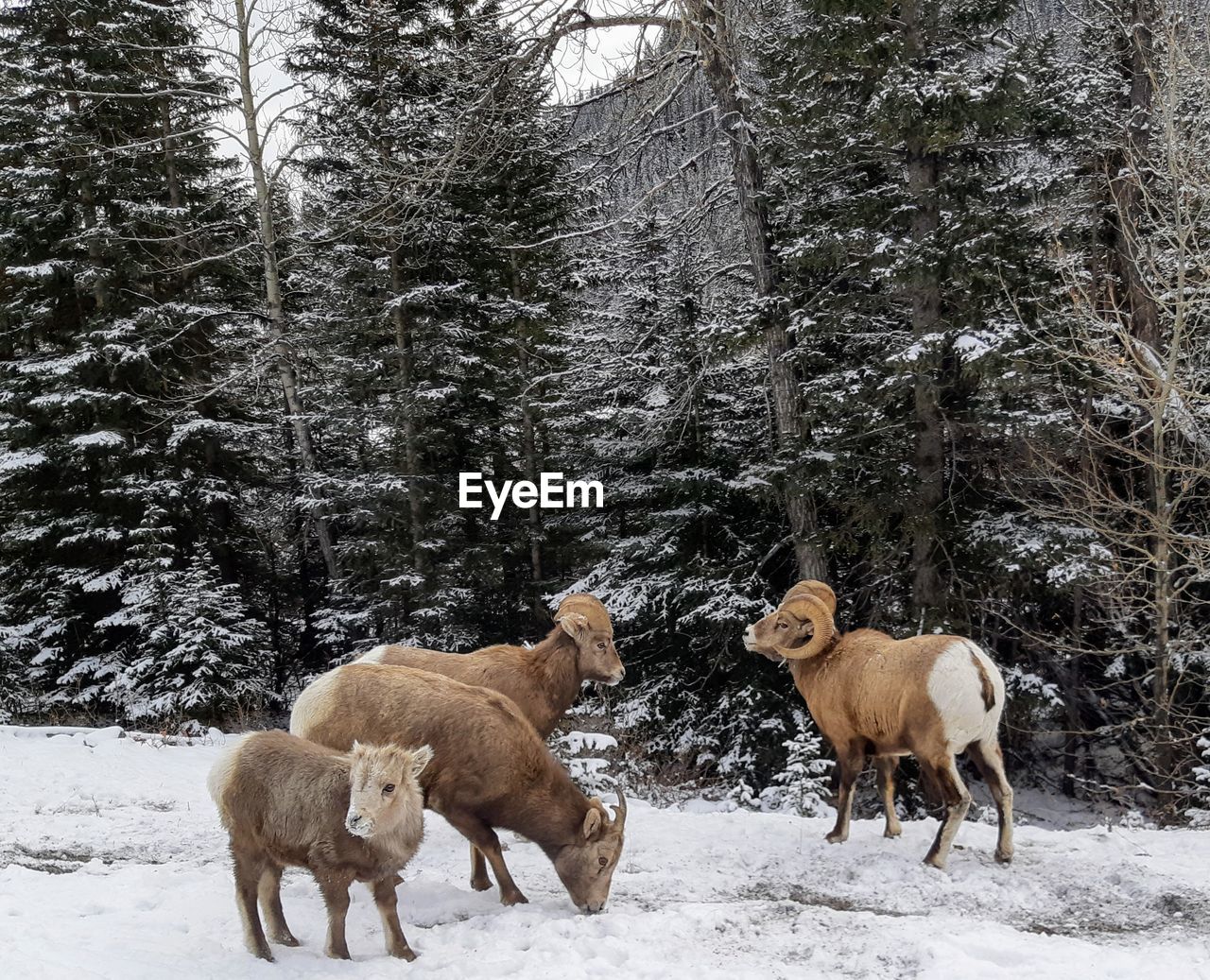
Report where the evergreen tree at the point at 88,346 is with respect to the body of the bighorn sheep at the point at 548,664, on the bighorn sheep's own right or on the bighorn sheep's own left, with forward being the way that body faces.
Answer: on the bighorn sheep's own left

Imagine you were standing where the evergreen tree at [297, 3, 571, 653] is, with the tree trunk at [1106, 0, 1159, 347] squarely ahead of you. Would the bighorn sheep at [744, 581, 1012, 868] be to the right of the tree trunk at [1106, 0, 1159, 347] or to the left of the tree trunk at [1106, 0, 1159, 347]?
right

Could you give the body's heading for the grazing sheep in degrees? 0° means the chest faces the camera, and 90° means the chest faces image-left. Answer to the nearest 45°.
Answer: approximately 270°

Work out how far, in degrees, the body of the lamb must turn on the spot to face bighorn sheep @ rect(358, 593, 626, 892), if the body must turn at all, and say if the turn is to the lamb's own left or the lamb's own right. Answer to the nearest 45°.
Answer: approximately 90° to the lamb's own left

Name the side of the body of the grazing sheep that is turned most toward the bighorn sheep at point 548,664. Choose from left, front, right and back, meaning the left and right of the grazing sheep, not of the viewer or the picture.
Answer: left

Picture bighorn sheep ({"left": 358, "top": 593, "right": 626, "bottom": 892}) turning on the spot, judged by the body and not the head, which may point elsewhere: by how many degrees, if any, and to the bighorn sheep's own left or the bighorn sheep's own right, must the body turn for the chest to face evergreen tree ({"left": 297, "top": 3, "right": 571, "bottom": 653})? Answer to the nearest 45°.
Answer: approximately 90° to the bighorn sheep's own left

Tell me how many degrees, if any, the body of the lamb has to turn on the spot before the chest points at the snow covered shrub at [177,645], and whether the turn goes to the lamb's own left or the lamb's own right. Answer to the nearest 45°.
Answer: approximately 135° to the lamb's own left

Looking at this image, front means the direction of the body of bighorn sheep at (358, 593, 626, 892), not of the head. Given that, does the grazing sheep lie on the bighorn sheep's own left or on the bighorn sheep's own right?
on the bighorn sheep's own right

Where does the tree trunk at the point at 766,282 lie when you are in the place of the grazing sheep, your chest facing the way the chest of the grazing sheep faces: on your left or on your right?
on your left

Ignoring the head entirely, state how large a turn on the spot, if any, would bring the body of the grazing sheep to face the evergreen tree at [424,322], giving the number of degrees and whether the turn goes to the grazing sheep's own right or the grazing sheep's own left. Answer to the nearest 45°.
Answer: approximately 90° to the grazing sheep's own left

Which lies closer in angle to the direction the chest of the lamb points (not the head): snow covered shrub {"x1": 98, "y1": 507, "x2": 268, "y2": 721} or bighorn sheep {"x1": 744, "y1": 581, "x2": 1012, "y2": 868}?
the bighorn sheep

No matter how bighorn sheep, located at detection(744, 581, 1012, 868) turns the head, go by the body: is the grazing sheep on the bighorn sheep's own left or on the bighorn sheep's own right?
on the bighorn sheep's own left
